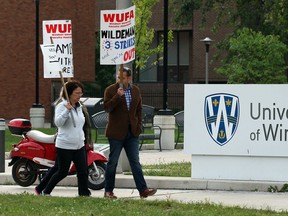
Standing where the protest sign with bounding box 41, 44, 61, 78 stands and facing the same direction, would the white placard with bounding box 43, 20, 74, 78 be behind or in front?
behind

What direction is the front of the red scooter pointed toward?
to the viewer's right

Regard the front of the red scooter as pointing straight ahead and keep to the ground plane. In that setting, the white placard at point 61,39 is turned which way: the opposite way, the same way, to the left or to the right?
to the right

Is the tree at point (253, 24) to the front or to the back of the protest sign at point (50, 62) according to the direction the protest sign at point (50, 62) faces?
to the back

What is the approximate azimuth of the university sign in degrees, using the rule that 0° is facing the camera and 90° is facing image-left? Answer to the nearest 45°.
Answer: approximately 0°

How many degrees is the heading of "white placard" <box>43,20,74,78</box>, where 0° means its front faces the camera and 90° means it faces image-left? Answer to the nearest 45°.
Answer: approximately 0°

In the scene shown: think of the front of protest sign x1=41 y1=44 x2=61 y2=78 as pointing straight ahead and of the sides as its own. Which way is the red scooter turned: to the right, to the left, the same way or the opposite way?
to the left

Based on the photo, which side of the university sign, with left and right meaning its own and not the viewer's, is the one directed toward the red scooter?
right

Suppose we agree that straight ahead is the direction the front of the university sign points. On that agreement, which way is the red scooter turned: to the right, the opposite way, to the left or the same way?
to the left

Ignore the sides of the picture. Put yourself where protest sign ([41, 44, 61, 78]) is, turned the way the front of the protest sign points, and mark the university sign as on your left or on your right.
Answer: on your left

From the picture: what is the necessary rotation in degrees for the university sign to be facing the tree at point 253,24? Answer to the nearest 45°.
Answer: approximately 180°
